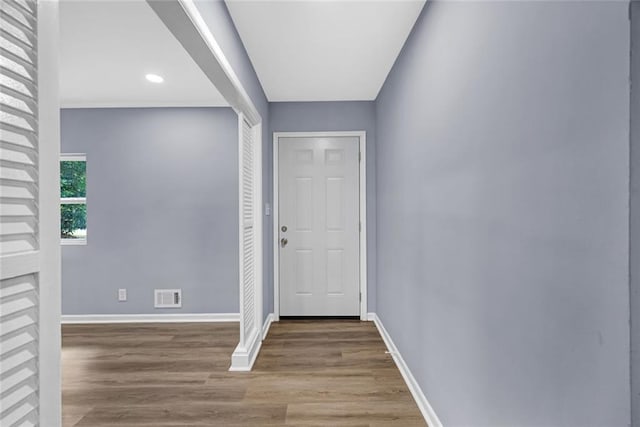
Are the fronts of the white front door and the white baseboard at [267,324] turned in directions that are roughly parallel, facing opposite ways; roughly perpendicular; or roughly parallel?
roughly perpendicular

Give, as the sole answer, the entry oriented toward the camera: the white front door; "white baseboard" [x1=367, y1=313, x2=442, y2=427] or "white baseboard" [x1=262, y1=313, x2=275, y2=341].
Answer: the white front door

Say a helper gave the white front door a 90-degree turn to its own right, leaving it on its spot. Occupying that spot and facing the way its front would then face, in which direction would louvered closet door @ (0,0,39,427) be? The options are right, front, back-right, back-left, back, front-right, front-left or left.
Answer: left

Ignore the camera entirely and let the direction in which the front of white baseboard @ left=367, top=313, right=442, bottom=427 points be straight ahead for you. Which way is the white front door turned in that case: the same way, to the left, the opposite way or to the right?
to the left

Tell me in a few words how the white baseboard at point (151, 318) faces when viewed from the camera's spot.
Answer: facing the viewer

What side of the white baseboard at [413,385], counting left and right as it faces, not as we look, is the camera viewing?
left

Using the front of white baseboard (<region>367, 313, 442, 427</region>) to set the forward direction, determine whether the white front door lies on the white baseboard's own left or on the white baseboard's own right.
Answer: on the white baseboard's own right

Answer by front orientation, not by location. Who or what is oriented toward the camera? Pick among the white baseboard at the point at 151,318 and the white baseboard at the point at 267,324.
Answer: the white baseboard at the point at 151,318

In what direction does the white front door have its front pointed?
toward the camera

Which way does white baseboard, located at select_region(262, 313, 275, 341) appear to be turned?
to the viewer's right

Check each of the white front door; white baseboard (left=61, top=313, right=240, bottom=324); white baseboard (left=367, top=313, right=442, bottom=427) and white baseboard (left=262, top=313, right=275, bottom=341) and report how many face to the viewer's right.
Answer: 1
